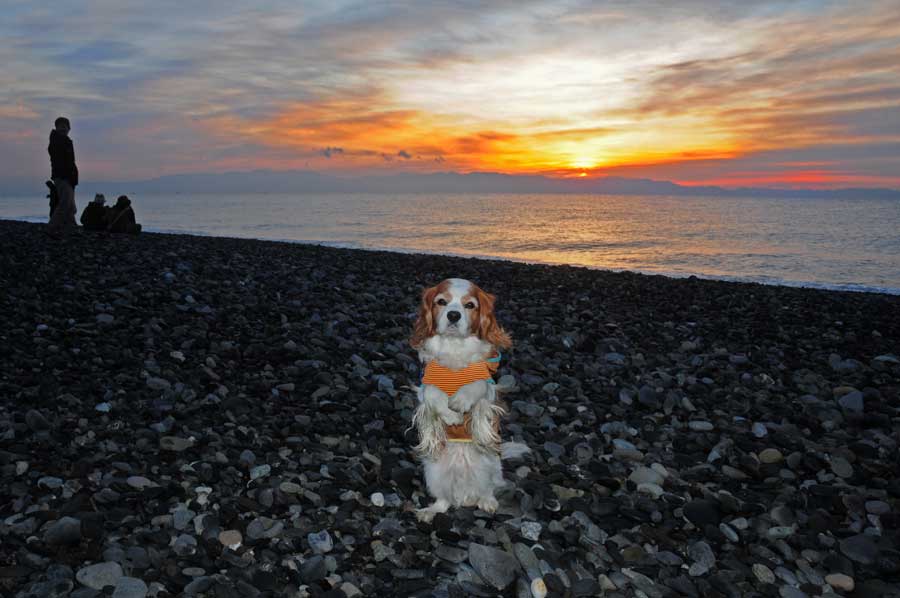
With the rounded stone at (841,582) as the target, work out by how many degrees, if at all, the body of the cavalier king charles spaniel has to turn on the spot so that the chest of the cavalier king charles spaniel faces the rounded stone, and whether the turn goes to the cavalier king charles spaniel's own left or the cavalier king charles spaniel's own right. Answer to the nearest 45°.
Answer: approximately 90° to the cavalier king charles spaniel's own left

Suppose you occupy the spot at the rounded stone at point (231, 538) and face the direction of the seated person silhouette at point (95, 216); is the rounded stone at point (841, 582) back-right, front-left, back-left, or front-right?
back-right

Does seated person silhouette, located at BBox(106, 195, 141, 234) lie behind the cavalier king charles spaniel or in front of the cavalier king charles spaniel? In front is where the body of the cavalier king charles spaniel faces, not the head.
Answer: behind

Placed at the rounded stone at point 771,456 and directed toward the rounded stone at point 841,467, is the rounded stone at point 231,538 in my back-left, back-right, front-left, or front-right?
back-right

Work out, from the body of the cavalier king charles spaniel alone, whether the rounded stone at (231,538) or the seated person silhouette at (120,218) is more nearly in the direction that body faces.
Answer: the rounded stone

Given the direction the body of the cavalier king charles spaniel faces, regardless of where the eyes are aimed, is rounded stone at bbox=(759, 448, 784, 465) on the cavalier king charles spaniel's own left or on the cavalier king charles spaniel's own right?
on the cavalier king charles spaniel's own left

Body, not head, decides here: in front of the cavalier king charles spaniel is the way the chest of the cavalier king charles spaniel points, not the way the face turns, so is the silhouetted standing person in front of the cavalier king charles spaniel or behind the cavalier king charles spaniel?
behind

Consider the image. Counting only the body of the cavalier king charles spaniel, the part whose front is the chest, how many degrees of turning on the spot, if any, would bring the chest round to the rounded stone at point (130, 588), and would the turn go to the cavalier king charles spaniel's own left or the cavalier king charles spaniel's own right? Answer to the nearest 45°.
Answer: approximately 45° to the cavalier king charles spaniel's own right

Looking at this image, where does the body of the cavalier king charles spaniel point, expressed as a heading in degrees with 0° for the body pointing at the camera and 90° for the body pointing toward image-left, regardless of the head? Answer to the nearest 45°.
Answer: approximately 0°

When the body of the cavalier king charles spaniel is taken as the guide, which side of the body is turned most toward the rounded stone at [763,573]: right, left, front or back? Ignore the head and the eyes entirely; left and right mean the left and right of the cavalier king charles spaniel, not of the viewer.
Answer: left
